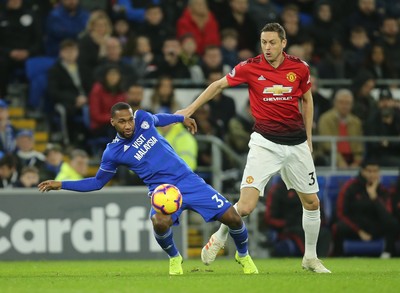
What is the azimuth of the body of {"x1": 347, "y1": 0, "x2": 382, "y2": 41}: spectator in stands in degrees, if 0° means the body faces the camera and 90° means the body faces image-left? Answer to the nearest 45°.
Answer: approximately 0°

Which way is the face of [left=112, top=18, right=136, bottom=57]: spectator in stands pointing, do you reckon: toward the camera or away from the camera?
toward the camera

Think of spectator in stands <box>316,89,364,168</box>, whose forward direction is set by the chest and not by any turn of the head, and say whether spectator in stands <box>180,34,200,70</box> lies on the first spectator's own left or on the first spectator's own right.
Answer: on the first spectator's own right

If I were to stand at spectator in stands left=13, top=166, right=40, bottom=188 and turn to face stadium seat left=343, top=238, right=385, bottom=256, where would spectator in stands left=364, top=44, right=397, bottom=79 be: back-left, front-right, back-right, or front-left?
front-left

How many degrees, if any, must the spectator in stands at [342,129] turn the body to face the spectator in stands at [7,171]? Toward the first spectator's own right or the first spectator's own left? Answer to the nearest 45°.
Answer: approximately 45° to the first spectator's own right

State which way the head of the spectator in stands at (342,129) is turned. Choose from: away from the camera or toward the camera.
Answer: toward the camera

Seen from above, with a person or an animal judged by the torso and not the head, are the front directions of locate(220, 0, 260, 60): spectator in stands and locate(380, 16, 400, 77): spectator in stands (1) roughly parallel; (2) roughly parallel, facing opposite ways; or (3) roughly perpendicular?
roughly parallel

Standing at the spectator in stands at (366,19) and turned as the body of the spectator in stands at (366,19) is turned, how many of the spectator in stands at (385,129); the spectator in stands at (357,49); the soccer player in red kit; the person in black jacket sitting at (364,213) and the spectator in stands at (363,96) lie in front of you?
5

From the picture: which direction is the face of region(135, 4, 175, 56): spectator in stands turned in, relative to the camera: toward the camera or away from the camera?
toward the camera

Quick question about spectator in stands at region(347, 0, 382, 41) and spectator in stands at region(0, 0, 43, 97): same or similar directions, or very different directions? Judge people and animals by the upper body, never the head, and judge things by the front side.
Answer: same or similar directions

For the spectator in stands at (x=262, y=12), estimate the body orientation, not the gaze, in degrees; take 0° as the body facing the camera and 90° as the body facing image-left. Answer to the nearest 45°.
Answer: approximately 0°

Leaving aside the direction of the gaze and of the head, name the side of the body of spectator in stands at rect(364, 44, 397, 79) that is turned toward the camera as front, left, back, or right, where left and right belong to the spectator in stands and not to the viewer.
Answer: front

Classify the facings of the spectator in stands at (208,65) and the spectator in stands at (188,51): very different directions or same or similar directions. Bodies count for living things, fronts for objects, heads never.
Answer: same or similar directions

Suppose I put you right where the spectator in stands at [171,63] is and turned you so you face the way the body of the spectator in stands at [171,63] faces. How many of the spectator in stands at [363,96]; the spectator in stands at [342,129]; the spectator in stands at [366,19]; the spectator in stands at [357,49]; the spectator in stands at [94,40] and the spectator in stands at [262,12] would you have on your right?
1
